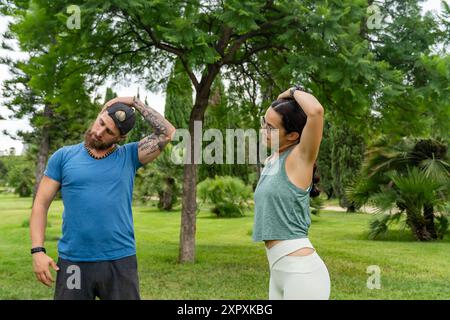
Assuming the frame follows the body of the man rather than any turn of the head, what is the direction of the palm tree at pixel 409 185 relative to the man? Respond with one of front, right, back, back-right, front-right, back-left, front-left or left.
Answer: back-left

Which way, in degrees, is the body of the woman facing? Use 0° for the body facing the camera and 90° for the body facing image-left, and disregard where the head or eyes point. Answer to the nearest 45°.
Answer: approximately 90°

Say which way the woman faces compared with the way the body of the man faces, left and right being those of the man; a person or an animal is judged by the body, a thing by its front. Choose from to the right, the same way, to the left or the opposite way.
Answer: to the right

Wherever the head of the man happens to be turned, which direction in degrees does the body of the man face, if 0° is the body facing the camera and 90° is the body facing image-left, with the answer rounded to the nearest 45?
approximately 0°

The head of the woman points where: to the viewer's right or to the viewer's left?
to the viewer's left

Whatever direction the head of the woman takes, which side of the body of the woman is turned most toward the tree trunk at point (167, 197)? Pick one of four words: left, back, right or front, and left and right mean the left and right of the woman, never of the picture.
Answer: right

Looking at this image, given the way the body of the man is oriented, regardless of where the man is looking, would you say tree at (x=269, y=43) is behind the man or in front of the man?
behind

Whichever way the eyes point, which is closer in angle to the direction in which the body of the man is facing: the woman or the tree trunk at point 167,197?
the woman

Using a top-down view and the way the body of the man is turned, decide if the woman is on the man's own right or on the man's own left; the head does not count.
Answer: on the man's own left

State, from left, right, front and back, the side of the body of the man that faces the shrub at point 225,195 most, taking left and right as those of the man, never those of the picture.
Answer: back

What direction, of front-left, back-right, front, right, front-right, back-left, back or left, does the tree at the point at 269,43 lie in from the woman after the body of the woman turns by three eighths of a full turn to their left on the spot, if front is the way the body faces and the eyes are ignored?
back-left
